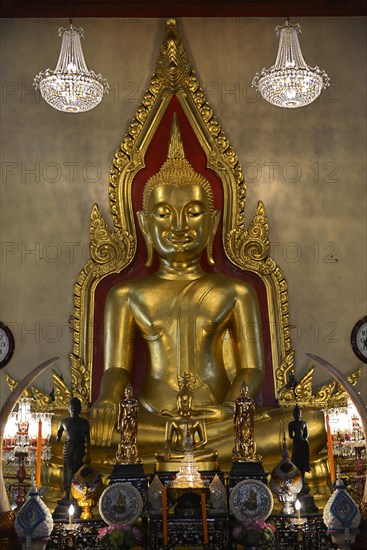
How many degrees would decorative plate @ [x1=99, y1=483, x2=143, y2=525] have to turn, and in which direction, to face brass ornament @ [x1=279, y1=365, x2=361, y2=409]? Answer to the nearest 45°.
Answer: approximately 135° to its left

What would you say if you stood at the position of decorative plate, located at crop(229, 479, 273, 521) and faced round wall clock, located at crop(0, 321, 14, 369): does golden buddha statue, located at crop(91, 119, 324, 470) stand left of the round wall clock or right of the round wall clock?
right

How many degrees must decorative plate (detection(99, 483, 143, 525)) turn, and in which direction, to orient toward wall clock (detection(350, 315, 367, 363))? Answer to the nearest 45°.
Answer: approximately 135° to its left

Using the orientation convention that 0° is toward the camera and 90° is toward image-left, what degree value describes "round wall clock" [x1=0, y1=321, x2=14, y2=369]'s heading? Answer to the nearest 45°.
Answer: approximately 0°

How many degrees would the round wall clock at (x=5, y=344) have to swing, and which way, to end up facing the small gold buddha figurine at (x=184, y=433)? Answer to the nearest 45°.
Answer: approximately 45° to its left
